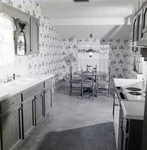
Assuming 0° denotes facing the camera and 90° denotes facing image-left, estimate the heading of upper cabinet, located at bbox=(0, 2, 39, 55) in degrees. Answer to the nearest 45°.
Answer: approximately 315°

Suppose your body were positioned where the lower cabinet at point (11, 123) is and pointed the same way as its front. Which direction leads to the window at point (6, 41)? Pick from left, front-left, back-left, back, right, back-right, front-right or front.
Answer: back-left

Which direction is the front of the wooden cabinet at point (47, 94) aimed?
to the viewer's right

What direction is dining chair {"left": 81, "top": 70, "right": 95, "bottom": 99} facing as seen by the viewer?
away from the camera

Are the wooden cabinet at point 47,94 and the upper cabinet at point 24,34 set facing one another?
no

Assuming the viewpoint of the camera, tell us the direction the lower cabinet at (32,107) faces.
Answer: facing the viewer and to the right of the viewer

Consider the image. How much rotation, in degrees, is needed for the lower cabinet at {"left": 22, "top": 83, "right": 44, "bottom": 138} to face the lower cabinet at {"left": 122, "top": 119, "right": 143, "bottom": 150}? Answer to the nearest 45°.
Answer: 0° — it already faces it

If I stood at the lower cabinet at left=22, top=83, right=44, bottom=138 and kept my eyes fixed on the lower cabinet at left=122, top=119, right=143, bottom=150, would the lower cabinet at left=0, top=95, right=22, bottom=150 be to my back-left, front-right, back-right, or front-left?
front-right

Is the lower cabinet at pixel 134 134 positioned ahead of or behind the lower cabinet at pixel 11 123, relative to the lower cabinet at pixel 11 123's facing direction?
ahead

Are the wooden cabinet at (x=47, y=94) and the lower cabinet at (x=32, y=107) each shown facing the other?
no

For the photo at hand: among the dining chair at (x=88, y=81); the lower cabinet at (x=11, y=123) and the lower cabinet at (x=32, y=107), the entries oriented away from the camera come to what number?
1

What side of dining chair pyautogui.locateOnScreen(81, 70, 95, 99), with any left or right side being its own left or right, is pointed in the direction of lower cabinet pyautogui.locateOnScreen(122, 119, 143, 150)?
back

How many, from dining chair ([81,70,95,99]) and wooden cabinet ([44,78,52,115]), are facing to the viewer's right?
1

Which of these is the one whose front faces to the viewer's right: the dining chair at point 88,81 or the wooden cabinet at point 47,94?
the wooden cabinet

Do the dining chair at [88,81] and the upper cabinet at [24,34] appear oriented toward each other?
no

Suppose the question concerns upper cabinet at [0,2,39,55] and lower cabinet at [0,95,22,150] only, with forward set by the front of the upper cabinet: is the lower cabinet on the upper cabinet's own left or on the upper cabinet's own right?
on the upper cabinet's own right

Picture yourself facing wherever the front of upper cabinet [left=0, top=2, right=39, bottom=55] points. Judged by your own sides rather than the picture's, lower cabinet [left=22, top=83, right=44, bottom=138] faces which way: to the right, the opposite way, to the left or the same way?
the same way

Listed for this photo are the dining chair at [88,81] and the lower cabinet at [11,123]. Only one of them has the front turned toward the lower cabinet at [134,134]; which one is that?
the lower cabinet at [11,123]

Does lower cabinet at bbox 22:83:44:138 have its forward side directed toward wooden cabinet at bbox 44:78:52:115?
no
